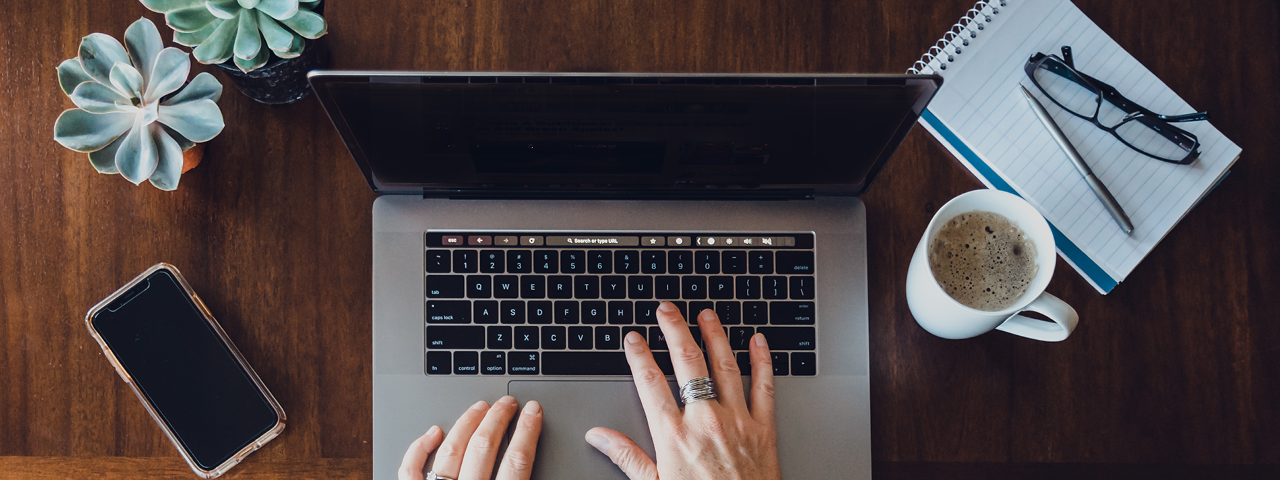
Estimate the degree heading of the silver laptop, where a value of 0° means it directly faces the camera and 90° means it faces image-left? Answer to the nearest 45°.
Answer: approximately 0°

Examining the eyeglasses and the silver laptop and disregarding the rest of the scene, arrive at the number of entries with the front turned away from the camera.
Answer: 0

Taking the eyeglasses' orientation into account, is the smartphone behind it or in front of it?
in front
